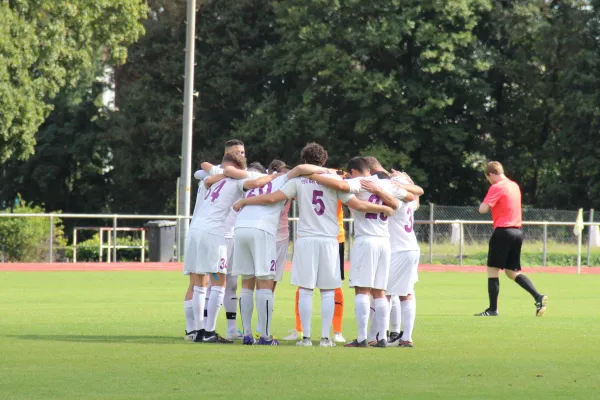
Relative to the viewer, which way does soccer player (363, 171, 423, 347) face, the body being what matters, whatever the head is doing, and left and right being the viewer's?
facing away from the viewer and to the left of the viewer

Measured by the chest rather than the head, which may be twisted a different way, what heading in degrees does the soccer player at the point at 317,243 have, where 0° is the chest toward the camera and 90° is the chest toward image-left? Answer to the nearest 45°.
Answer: approximately 180°

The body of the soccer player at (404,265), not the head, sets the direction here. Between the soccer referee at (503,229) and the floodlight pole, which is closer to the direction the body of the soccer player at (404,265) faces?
the floodlight pole

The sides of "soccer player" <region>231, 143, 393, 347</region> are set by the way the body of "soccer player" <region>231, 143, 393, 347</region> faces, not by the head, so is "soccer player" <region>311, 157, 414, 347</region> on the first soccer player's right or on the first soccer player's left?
on the first soccer player's right

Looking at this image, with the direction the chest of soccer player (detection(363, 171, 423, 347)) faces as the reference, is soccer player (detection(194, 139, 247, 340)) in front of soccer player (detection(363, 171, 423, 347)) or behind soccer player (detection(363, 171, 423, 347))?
in front

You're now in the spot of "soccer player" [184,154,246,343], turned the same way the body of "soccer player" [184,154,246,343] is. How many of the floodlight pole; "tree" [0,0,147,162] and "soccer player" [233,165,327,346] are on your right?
1

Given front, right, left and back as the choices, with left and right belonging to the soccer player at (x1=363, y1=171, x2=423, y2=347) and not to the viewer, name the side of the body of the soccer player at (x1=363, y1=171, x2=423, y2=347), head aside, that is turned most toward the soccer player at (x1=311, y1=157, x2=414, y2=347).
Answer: left

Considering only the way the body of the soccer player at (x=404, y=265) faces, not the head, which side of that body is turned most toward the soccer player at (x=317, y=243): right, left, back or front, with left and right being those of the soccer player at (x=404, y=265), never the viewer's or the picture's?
left
